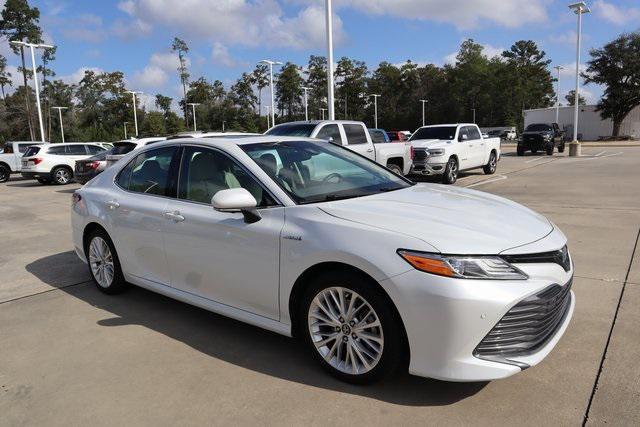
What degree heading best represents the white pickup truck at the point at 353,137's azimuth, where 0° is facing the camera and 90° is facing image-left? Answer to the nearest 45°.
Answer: approximately 45°

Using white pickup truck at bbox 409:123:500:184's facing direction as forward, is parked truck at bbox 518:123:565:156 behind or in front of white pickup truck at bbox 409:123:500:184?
behind

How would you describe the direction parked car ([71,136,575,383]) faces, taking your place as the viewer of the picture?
facing the viewer and to the right of the viewer

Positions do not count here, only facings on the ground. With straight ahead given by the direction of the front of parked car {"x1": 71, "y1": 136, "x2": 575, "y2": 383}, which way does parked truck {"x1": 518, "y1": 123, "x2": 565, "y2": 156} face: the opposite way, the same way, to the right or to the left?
to the right

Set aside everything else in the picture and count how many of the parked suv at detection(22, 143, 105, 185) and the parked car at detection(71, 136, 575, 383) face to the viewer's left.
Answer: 0

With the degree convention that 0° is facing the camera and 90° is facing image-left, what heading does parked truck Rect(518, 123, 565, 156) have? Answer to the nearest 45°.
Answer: approximately 45°

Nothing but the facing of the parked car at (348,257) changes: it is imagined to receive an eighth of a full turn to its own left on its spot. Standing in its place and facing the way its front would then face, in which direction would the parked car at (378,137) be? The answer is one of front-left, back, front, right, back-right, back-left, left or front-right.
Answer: left

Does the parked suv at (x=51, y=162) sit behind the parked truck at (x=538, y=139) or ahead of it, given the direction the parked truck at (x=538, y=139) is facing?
ahead

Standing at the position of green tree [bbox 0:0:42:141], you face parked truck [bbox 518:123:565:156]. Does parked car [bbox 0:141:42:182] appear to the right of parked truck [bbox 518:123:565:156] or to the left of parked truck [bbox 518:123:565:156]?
right

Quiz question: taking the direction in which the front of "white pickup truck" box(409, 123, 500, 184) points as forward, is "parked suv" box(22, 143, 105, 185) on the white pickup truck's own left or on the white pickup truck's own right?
on the white pickup truck's own right

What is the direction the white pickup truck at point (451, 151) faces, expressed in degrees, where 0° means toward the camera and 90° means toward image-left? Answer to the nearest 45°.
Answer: approximately 45°

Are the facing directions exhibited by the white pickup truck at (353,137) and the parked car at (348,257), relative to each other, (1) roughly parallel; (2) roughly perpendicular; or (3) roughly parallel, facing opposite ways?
roughly perpendicular

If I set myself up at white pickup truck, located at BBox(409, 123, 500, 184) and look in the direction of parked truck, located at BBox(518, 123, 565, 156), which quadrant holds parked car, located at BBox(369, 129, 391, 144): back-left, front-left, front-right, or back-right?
front-left

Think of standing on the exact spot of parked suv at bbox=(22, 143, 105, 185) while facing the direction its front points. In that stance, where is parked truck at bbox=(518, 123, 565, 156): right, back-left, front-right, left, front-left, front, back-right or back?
front-right

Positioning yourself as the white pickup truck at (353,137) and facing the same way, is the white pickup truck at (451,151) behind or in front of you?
behind
